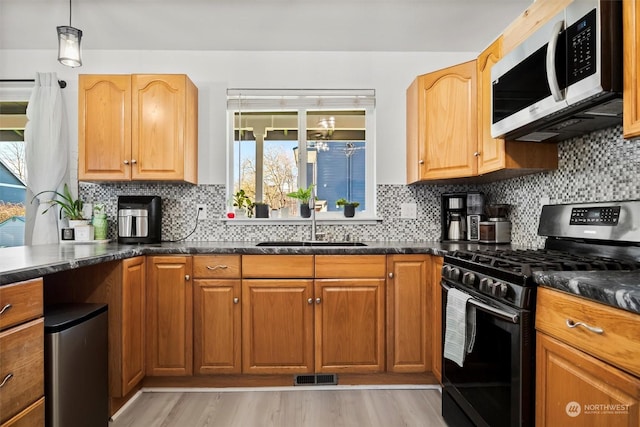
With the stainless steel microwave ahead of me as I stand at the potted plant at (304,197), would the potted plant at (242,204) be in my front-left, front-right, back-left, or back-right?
back-right

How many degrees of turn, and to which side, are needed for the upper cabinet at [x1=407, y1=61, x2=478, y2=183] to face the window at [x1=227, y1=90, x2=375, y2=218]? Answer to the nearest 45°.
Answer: approximately 45° to its right

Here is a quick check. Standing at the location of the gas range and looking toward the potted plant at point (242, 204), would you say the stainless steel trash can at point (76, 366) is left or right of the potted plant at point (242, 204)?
left

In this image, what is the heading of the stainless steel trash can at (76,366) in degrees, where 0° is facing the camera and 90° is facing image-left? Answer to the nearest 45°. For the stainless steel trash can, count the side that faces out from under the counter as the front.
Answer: approximately 315°

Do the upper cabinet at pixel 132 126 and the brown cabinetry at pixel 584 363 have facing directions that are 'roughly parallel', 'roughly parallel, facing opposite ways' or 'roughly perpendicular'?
roughly perpendicular

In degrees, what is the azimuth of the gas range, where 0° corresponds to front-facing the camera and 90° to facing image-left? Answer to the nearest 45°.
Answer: approximately 45°

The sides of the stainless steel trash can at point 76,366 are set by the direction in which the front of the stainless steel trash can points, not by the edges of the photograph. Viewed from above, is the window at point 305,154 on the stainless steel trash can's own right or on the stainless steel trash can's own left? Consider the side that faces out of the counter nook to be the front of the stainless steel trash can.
on the stainless steel trash can's own left
